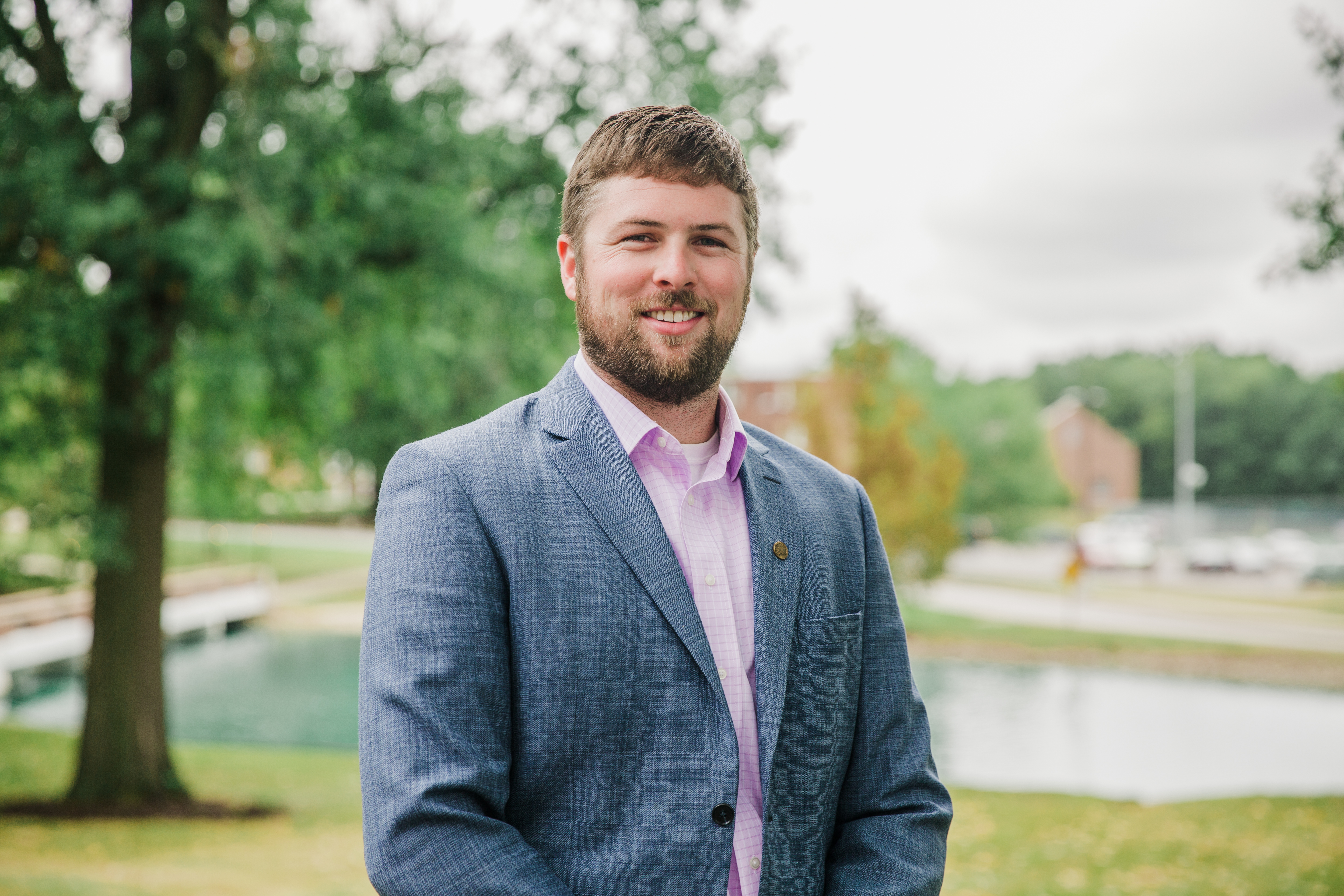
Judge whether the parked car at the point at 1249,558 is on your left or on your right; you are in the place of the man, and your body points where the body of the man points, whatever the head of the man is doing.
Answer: on your left

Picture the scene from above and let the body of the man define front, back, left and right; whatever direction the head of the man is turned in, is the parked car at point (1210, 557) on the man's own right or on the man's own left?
on the man's own left

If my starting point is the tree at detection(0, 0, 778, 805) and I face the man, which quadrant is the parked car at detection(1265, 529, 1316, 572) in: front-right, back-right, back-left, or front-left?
back-left

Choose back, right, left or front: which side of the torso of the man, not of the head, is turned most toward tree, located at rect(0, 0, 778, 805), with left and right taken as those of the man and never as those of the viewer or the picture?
back

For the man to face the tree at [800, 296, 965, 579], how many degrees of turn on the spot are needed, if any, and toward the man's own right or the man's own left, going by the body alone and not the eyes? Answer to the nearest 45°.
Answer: approximately 135° to the man's own left

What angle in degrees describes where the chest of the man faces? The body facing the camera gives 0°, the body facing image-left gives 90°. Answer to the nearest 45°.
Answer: approximately 315°
